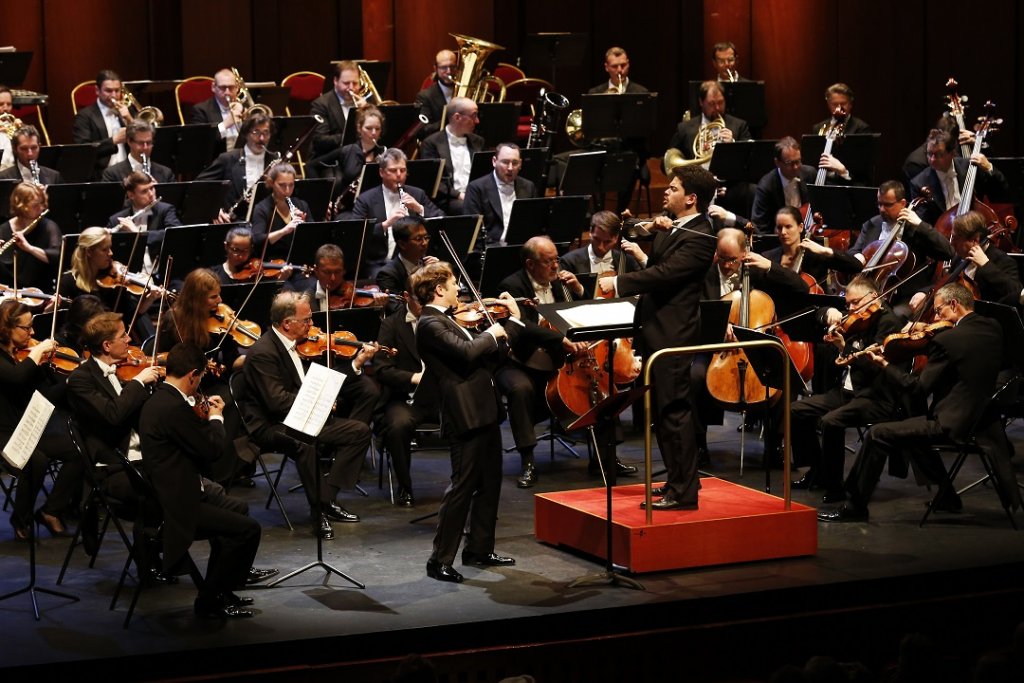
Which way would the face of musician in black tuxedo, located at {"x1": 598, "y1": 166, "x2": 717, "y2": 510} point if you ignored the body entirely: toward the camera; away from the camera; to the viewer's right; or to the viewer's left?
to the viewer's left

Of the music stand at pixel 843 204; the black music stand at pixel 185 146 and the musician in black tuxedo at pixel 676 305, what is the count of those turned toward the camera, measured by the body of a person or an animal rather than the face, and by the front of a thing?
0

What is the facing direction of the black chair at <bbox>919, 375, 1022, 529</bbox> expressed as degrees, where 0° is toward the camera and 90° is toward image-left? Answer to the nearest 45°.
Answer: approximately 90°

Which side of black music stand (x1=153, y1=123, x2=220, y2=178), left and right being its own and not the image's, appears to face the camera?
back

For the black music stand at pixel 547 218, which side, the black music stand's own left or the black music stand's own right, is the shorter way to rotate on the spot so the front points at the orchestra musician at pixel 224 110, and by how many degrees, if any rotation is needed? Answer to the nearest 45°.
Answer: approximately 45° to the black music stand's own left

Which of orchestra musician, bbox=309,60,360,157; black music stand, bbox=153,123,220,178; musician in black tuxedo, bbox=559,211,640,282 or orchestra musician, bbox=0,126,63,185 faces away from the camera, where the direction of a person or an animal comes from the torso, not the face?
the black music stand

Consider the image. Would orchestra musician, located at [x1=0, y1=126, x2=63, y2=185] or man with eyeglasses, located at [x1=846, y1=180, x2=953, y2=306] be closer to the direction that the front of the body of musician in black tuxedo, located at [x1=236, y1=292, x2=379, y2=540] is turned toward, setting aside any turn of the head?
the man with eyeglasses

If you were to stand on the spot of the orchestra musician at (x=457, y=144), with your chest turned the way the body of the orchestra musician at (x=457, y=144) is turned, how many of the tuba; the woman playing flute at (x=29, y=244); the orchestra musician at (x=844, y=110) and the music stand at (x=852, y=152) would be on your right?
1

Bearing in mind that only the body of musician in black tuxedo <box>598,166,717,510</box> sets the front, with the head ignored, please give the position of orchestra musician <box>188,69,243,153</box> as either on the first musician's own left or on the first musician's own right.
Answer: on the first musician's own right

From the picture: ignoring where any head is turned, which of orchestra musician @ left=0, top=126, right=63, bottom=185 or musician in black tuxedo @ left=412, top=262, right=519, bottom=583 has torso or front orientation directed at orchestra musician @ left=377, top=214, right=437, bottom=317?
orchestra musician @ left=0, top=126, right=63, bottom=185

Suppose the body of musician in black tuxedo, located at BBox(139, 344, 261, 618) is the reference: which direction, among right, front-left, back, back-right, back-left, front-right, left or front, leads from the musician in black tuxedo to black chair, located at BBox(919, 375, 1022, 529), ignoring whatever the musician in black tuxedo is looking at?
front

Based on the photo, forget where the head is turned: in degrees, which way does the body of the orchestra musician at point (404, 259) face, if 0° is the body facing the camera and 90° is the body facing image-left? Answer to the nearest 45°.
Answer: approximately 315°

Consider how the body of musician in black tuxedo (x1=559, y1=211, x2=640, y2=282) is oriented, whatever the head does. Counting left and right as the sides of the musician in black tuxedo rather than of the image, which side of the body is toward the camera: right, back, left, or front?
front

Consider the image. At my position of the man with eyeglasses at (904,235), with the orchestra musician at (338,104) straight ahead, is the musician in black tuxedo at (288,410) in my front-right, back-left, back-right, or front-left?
front-left

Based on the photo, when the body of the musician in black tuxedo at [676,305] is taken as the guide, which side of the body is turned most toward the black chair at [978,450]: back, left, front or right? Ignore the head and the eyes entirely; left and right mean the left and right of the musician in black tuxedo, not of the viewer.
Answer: back

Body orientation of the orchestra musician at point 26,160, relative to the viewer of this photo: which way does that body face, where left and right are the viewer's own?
facing the viewer and to the right of the viewer

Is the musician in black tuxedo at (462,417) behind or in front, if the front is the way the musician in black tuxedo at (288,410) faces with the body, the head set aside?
in front

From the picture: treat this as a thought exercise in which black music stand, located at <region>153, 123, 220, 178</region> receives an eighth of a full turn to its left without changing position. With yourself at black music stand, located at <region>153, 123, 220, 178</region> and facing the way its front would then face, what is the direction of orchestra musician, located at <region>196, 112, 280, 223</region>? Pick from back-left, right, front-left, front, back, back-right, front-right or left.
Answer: back

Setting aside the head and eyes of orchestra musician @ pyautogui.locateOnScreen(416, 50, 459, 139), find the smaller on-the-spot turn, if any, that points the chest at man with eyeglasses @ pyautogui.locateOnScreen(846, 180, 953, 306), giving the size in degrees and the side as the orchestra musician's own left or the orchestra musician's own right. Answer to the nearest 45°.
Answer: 0° — they already face them
